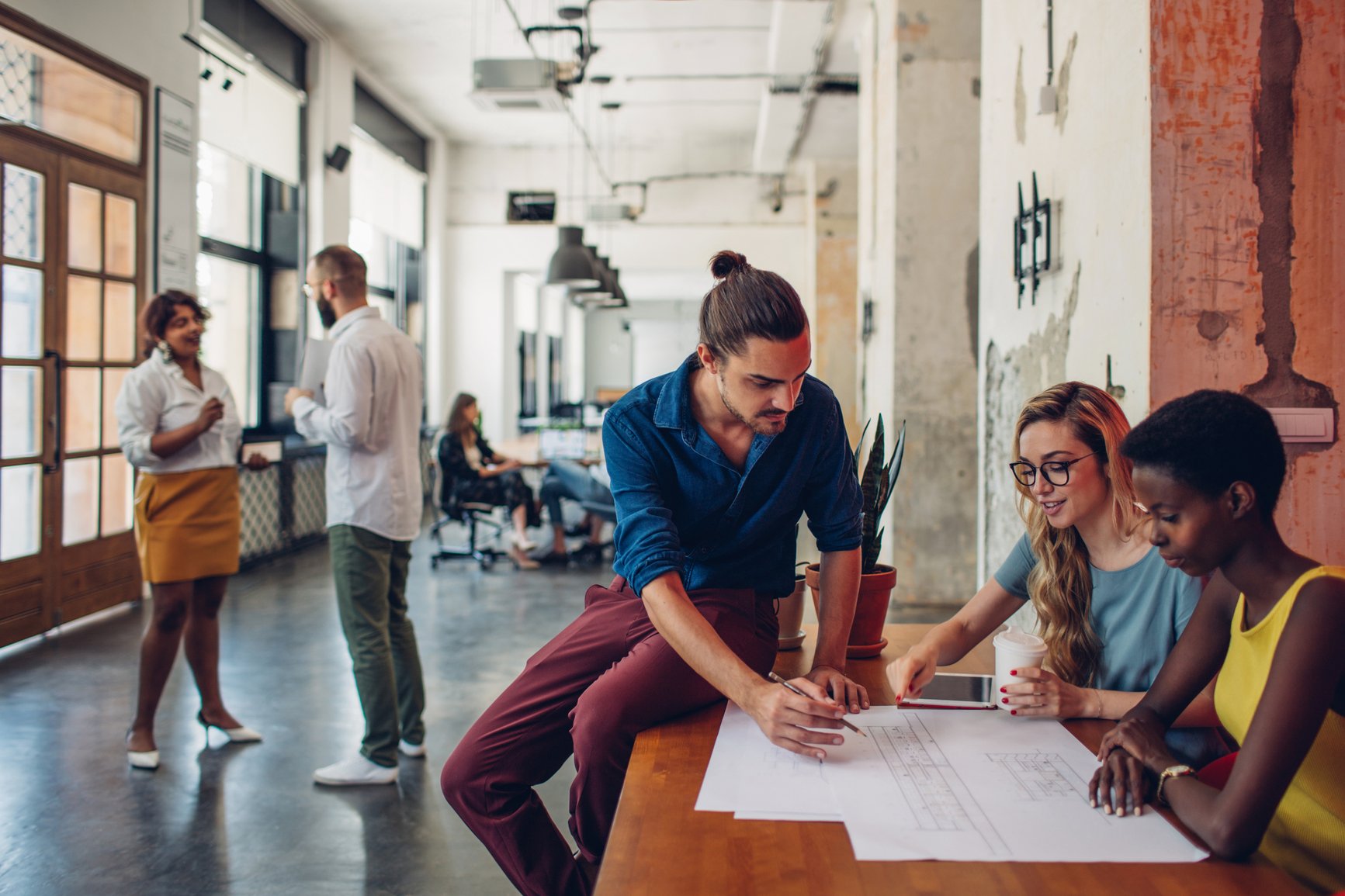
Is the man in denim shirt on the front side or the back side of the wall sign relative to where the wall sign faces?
on the front side

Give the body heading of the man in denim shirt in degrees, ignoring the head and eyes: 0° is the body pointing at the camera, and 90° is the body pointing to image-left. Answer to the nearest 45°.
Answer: approximately 0°

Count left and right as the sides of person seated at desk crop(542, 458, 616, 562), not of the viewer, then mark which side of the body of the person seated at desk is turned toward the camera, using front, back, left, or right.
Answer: left

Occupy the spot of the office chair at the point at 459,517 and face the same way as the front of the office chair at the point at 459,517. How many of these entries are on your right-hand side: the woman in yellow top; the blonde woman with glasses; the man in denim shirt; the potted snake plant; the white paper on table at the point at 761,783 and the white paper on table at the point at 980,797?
6

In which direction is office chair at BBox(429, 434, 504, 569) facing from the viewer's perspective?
to the viewer's right

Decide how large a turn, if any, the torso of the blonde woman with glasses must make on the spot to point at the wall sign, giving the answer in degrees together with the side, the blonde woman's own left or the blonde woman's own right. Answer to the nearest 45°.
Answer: approximately 90° to the blonde woman's own right

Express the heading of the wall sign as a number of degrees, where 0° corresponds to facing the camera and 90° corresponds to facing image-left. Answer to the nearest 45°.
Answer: approximately 315°

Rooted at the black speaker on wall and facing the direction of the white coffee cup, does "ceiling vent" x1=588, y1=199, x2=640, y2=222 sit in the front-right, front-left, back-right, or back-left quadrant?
back-left

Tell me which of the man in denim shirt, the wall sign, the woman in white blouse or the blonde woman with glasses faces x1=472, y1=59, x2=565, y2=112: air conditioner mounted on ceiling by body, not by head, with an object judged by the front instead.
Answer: the wall sign

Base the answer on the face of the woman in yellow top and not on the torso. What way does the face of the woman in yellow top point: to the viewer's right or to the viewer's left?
to the viewer's left

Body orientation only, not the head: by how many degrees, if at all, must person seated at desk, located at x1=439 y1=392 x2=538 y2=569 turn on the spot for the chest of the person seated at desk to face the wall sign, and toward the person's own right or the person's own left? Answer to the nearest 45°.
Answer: approximately 135° to the person's own right

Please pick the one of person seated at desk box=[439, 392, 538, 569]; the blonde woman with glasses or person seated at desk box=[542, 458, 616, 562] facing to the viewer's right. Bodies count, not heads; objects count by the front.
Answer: person seated at desk box=[439, 392, 538, 569]

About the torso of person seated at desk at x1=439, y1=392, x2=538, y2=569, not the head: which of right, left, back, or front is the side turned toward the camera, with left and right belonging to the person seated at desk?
right
